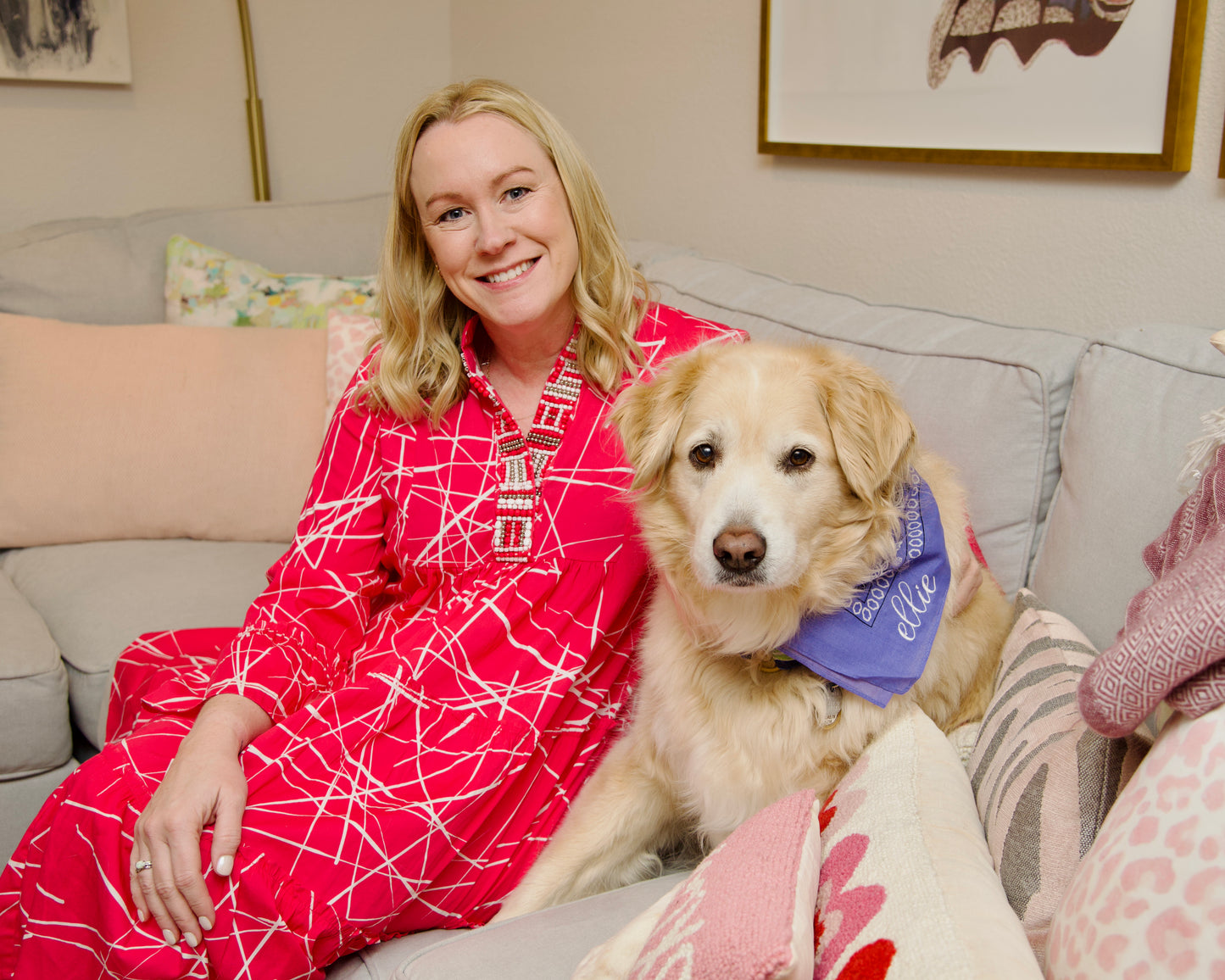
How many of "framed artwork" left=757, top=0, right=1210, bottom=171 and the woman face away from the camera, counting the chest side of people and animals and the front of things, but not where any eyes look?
0

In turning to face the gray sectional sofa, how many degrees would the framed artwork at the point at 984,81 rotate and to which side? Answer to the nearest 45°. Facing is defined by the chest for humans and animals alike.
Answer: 0° — it already faces it

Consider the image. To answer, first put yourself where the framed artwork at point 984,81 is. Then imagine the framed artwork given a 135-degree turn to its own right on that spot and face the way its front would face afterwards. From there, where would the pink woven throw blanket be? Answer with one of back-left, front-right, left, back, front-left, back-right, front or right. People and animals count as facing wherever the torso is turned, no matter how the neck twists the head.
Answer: back

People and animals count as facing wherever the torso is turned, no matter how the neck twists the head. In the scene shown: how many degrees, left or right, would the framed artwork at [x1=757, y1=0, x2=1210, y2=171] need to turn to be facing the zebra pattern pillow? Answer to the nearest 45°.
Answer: approximately 45° to its left

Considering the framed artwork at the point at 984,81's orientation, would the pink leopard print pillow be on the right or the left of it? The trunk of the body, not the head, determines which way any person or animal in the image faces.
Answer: on its left

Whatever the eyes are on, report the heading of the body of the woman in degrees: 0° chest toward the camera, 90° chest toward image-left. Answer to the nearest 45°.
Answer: approximately 0°

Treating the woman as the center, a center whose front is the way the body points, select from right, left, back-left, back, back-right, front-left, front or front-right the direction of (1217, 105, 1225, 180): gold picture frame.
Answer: left

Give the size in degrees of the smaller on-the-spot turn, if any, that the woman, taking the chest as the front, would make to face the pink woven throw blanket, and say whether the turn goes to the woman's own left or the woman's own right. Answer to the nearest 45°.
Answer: approximately 45° to the woman's own left

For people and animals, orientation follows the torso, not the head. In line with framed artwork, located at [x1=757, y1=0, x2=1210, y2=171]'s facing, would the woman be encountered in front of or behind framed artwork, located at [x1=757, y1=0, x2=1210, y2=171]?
in front
